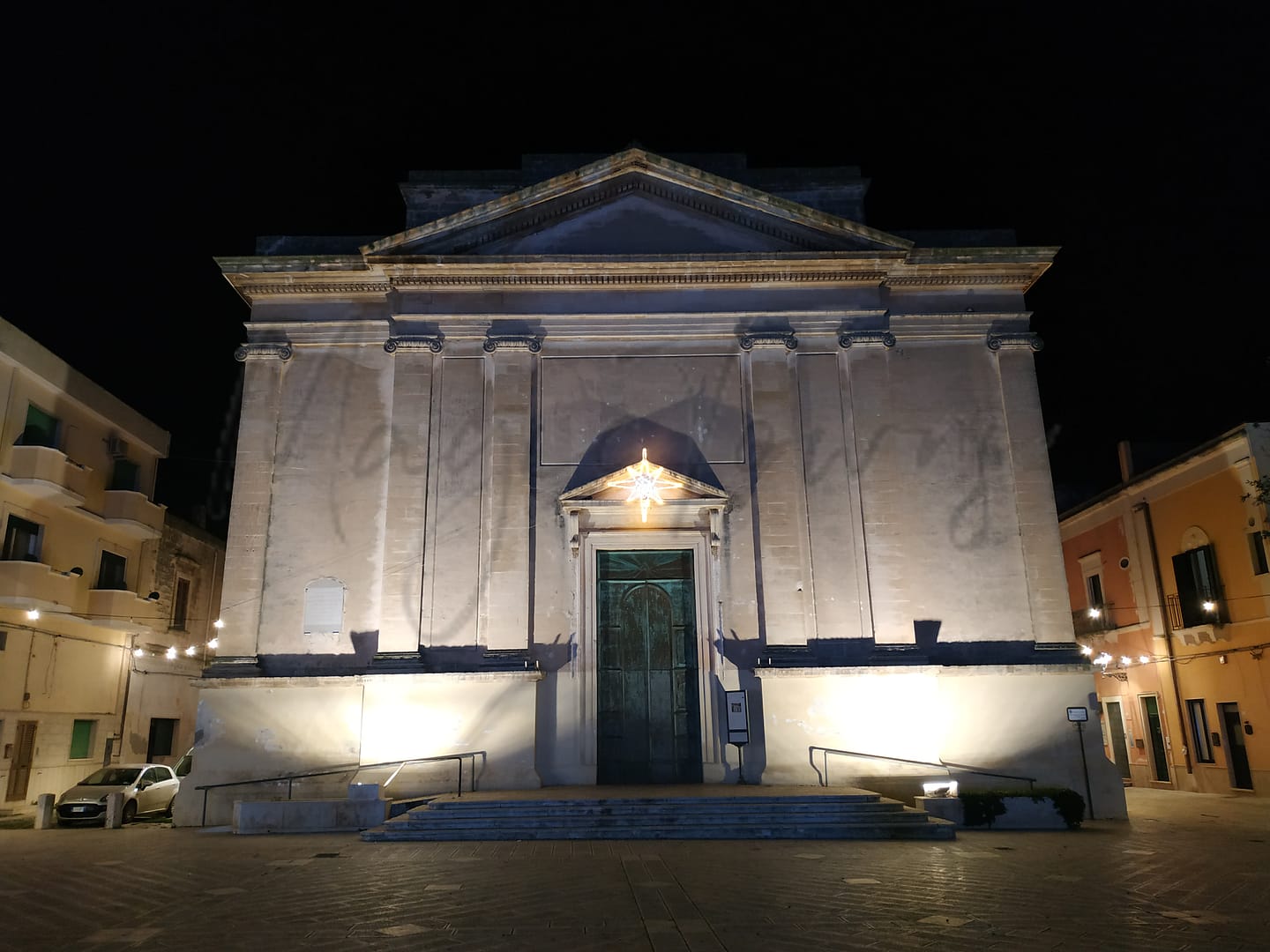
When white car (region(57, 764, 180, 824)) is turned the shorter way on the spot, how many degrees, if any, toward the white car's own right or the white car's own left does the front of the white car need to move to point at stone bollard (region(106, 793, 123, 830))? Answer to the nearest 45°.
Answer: approximately 45° to the white car's own left

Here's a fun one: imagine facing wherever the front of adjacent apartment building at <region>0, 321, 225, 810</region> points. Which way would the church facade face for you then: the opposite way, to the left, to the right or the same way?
to the right

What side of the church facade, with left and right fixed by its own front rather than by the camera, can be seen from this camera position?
front

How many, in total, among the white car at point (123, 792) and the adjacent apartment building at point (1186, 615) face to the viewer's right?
0

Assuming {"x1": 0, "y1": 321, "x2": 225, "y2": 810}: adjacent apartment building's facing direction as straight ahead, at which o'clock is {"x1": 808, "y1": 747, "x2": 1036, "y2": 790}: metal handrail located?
The metal handrail is roughly at 12 o'clock from the adjacent apartment building.

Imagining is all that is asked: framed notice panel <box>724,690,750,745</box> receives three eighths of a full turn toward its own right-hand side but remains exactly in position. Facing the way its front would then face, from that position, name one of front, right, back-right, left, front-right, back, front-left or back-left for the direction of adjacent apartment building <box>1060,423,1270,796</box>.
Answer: right

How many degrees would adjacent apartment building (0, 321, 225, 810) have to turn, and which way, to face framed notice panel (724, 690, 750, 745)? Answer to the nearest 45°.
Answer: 0° — it already faces it

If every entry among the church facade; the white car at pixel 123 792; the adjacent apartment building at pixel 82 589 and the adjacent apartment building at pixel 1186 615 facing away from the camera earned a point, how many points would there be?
0

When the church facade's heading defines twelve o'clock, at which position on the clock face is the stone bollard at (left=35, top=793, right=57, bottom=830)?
The stone bollard is roughly at 3 o'clock from the church facade.

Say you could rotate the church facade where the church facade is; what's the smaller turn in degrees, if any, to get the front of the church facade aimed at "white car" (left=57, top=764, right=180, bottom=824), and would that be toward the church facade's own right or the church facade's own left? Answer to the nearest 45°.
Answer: approximately 90° to the church facade's own right

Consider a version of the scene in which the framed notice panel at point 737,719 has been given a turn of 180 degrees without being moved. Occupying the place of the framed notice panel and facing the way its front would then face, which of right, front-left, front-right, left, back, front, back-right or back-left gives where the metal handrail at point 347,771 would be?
left

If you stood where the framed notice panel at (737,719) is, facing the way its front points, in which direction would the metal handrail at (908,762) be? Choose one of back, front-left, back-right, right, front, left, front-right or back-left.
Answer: left

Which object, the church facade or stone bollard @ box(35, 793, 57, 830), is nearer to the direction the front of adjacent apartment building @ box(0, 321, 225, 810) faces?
the church facade

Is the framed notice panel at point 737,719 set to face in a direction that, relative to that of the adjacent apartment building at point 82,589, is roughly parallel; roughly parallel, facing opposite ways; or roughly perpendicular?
roughly perpendicular

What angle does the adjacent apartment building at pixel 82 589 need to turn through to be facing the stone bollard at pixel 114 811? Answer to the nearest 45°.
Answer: approximately 45° to its right

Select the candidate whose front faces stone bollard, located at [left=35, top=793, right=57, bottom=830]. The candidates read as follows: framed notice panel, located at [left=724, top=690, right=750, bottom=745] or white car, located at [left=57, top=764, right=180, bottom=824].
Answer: the white car

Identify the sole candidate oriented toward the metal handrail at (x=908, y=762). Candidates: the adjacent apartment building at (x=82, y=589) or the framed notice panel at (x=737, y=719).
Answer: the adjacent apartment building

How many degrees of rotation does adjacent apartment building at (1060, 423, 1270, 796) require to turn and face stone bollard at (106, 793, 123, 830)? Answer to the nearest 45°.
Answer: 0° — it already faces it

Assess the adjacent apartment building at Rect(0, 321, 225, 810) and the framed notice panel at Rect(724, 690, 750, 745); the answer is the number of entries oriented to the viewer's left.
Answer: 0

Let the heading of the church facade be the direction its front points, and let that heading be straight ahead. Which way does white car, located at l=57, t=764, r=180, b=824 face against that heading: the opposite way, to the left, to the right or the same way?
the same way
